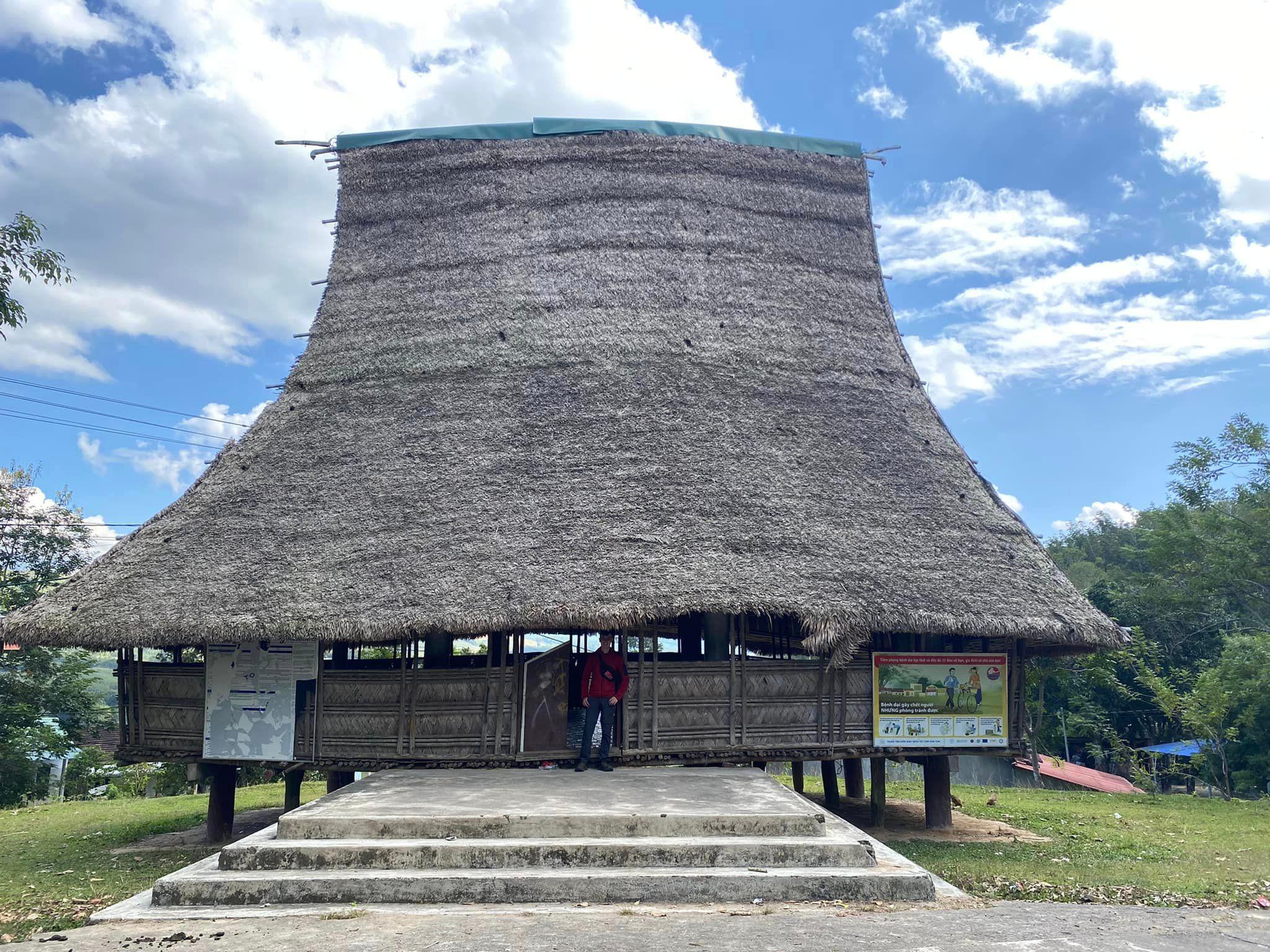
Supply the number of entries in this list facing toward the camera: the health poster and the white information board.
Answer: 2

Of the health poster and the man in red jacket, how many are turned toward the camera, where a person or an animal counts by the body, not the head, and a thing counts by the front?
2

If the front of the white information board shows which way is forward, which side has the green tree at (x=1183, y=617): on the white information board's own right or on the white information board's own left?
on the white information board's own left

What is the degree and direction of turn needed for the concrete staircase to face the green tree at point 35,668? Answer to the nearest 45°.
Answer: approximately 135° to its right

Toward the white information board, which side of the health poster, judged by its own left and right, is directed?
right

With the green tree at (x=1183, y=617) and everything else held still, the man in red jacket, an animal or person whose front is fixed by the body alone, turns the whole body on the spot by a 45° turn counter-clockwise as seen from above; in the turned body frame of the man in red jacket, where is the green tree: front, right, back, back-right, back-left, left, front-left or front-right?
left

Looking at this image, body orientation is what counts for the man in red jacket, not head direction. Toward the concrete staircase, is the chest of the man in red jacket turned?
yes
